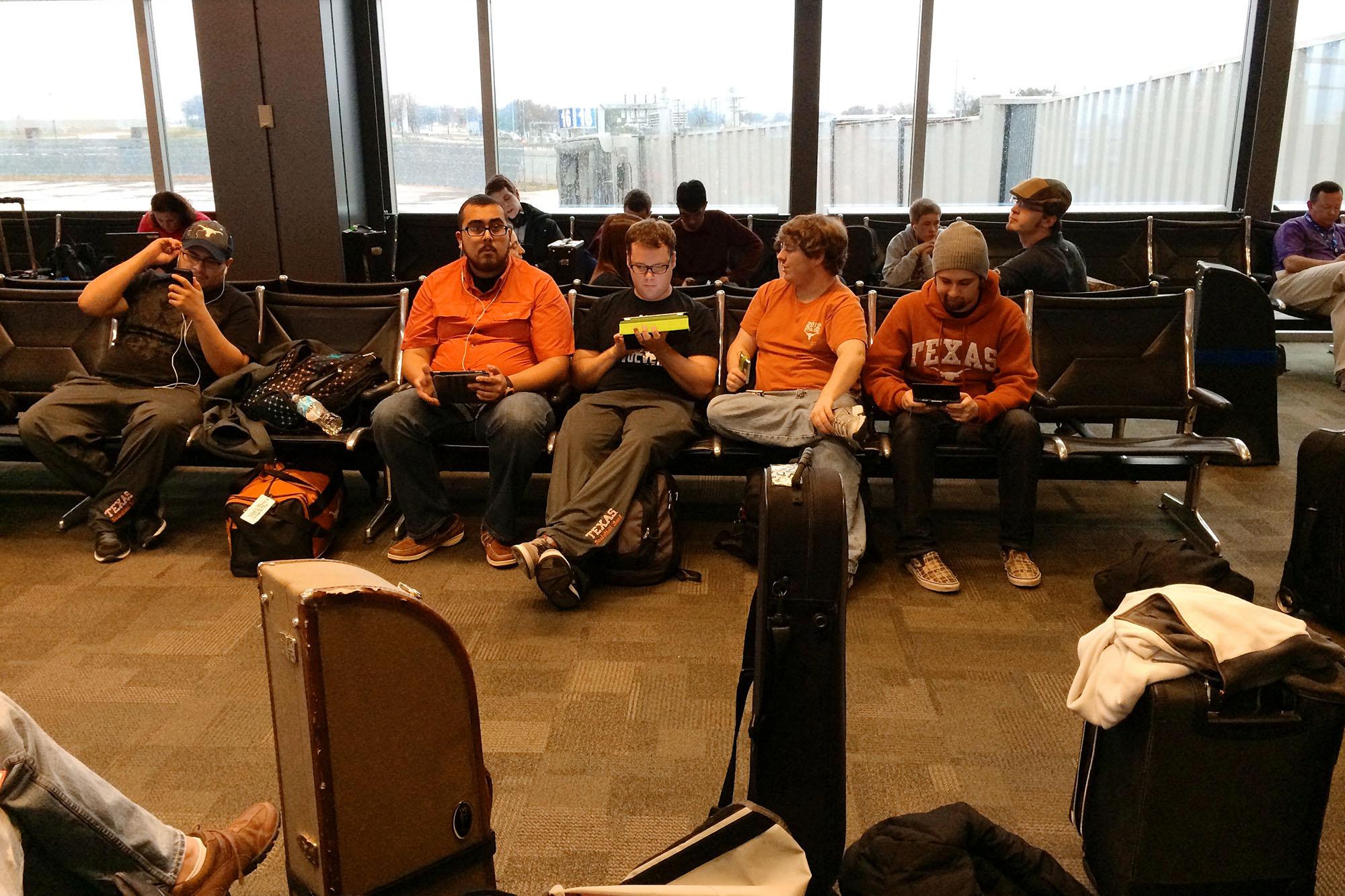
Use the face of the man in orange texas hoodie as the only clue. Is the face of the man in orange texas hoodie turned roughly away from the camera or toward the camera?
toward the camera

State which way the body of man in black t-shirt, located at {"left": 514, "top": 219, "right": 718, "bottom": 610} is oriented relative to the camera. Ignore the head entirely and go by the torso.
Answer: toward the camera

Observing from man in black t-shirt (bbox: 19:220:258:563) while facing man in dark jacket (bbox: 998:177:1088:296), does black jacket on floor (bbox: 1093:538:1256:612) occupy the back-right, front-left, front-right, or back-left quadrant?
front-right

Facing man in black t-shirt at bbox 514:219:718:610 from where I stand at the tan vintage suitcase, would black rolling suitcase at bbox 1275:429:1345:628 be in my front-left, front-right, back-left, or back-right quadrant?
front-right

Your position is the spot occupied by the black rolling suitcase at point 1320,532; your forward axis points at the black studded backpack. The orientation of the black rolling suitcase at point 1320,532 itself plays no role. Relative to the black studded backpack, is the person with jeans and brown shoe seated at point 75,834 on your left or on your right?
left

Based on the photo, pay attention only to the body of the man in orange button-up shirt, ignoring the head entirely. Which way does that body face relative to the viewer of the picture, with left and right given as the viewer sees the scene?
facing the viewer

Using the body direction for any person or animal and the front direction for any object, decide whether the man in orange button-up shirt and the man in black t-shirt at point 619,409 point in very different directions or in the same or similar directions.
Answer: same or similar directions

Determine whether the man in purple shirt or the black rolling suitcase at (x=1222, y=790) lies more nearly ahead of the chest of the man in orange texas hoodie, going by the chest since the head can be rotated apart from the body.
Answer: the black rolling suitcase

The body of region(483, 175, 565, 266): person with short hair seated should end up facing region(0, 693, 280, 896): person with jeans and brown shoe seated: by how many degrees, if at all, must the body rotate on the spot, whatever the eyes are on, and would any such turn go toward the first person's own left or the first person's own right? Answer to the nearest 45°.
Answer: approximately 45° to the first person's own left

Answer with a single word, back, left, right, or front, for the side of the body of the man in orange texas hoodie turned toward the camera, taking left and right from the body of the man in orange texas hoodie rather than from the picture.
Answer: front

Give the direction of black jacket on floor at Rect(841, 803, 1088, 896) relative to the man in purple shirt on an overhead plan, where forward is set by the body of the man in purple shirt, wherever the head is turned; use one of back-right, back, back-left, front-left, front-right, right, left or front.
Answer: front-right

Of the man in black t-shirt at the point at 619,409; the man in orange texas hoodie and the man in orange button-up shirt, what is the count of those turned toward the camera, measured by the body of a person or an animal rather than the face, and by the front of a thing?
3

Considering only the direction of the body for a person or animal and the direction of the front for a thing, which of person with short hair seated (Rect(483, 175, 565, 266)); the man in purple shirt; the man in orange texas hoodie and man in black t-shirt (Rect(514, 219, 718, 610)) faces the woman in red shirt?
the person with short hair seated

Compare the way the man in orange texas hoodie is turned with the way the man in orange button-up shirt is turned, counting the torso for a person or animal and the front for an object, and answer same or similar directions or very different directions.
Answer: same or similar directions

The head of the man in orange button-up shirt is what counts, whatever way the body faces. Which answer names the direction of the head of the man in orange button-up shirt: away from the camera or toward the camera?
toward the camera
